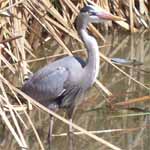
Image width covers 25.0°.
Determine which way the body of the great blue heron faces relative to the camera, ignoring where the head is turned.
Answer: to the viewer's right

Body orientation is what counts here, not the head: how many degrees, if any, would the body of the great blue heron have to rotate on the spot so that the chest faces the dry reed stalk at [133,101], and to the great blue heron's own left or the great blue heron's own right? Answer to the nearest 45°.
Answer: approximately 45° to the great blue heron's own left
